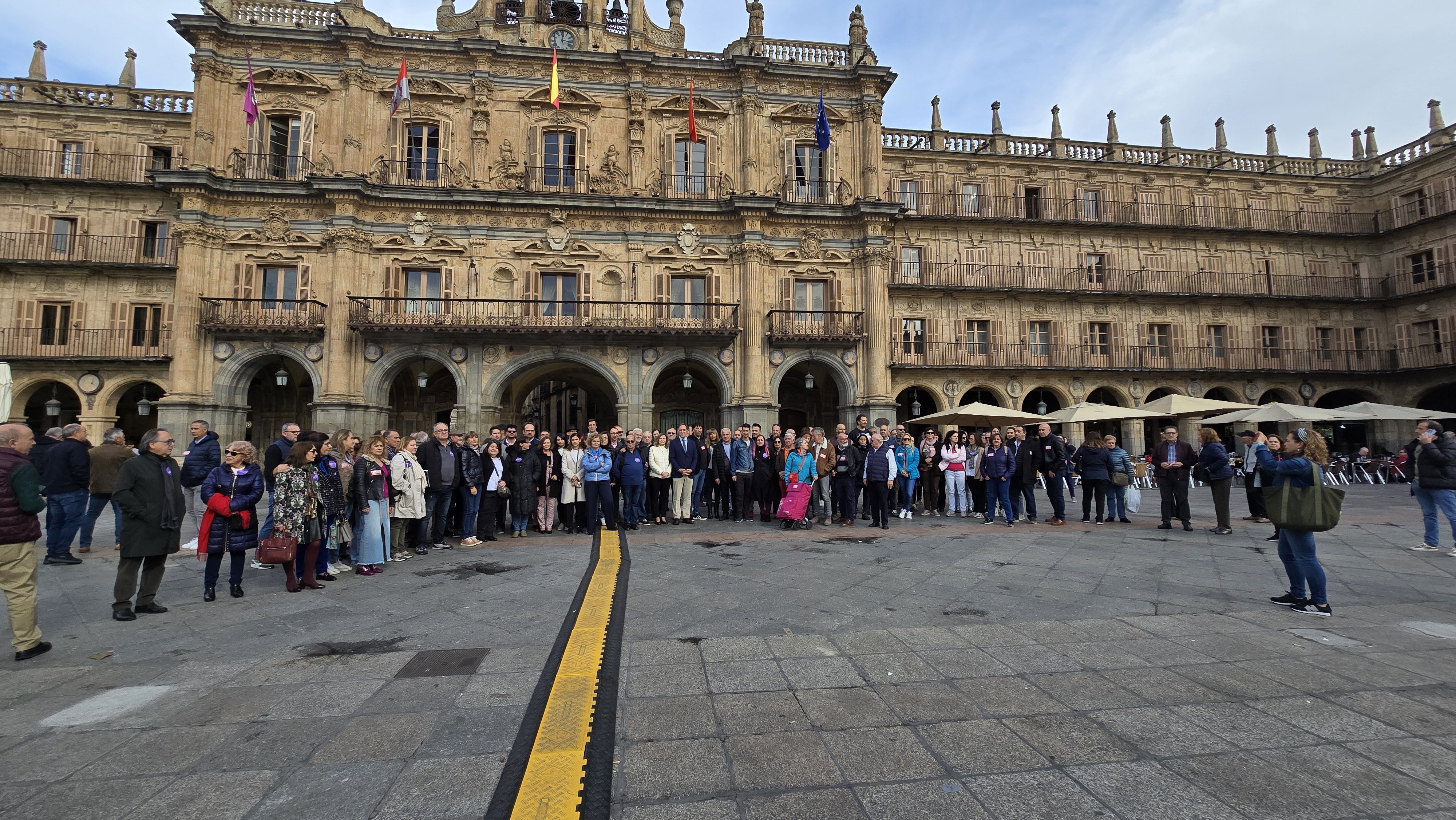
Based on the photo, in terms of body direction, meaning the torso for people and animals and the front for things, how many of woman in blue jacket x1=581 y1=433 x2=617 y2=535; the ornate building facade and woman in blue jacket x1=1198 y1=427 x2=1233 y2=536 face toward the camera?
2

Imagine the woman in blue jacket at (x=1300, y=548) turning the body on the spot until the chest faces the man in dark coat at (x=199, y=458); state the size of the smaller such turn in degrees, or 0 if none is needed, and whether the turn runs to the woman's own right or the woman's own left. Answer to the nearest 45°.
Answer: approximately 45° to the woman's own left

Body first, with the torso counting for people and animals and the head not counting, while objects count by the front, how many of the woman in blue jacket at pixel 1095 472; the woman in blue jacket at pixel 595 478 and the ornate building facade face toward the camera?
2

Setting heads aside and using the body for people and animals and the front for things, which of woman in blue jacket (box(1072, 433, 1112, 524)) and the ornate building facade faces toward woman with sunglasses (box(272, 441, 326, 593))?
the ornate building facade

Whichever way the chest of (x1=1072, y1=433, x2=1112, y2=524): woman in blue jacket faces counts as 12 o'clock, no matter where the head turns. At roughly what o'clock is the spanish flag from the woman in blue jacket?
The spanish flag is roughly at 9 o'clock from the woman in blue jacket.

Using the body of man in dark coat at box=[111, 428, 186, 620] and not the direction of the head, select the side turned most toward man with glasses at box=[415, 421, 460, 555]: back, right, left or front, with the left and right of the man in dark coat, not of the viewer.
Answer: left

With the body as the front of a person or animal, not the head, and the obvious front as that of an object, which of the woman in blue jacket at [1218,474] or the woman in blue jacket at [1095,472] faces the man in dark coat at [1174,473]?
the woman in blue jacket at [1218,474]

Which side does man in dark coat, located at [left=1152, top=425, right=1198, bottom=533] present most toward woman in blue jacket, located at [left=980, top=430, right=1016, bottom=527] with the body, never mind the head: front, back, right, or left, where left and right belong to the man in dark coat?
right

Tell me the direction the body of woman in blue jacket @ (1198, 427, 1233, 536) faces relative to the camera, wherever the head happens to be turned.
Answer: to the viewer's left
